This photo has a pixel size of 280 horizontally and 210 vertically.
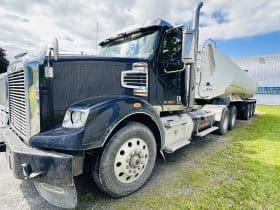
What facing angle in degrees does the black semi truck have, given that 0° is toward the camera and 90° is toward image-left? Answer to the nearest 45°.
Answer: approximately 45°

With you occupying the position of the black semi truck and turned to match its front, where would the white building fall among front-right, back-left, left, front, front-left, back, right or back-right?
back
